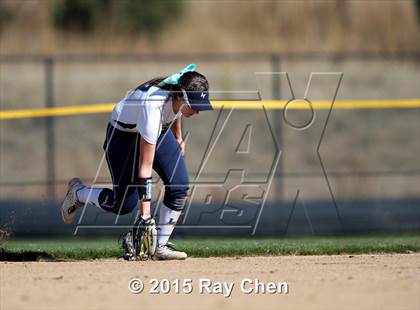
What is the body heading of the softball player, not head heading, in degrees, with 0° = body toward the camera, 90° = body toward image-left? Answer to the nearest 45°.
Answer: approximately 270°
